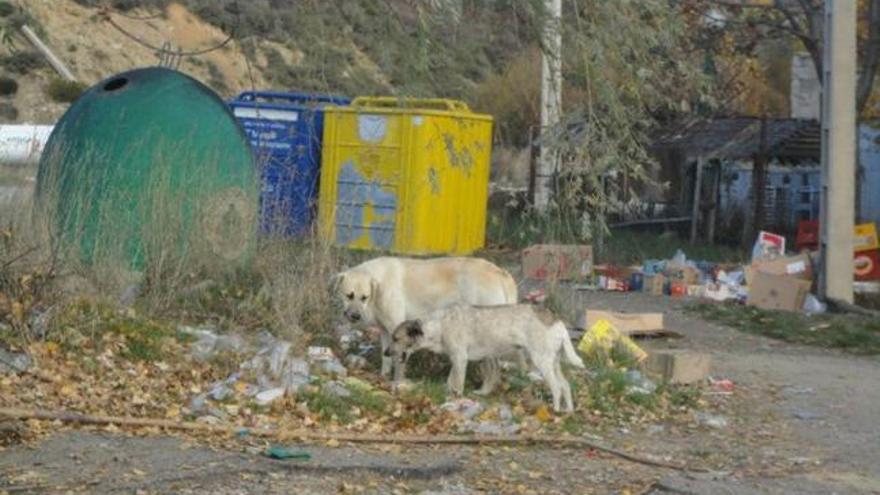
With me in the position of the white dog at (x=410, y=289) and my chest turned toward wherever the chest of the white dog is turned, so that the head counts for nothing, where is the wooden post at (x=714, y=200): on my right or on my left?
on my right

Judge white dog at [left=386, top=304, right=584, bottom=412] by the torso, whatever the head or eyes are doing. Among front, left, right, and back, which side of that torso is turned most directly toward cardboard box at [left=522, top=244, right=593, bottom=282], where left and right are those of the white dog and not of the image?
right

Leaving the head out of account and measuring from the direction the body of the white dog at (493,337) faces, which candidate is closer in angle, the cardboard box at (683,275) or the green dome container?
the green dome container

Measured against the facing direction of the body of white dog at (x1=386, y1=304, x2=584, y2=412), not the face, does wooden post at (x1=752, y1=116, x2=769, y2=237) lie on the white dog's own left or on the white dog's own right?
on the white dog's own right

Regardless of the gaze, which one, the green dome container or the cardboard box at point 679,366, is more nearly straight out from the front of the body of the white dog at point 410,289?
the green dome container

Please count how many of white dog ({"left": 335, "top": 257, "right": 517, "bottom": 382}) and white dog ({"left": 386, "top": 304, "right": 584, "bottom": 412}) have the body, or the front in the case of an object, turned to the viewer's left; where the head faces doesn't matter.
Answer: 2

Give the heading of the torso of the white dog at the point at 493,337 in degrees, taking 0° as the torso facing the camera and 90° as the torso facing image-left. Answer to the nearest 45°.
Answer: approximately 90°

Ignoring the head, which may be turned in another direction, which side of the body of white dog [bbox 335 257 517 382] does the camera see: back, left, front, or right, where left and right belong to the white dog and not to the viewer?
left

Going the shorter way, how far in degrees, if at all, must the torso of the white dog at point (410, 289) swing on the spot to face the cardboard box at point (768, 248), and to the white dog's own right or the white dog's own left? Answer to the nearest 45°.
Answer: approximately 135° to the white dog's own right

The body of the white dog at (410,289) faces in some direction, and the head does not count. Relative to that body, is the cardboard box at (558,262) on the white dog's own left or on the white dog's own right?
on the white dog's own right
